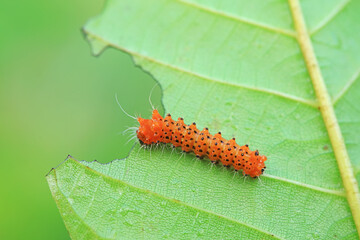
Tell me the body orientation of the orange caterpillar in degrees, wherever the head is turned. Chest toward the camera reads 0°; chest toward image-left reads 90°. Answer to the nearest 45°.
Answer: approximately 90°
